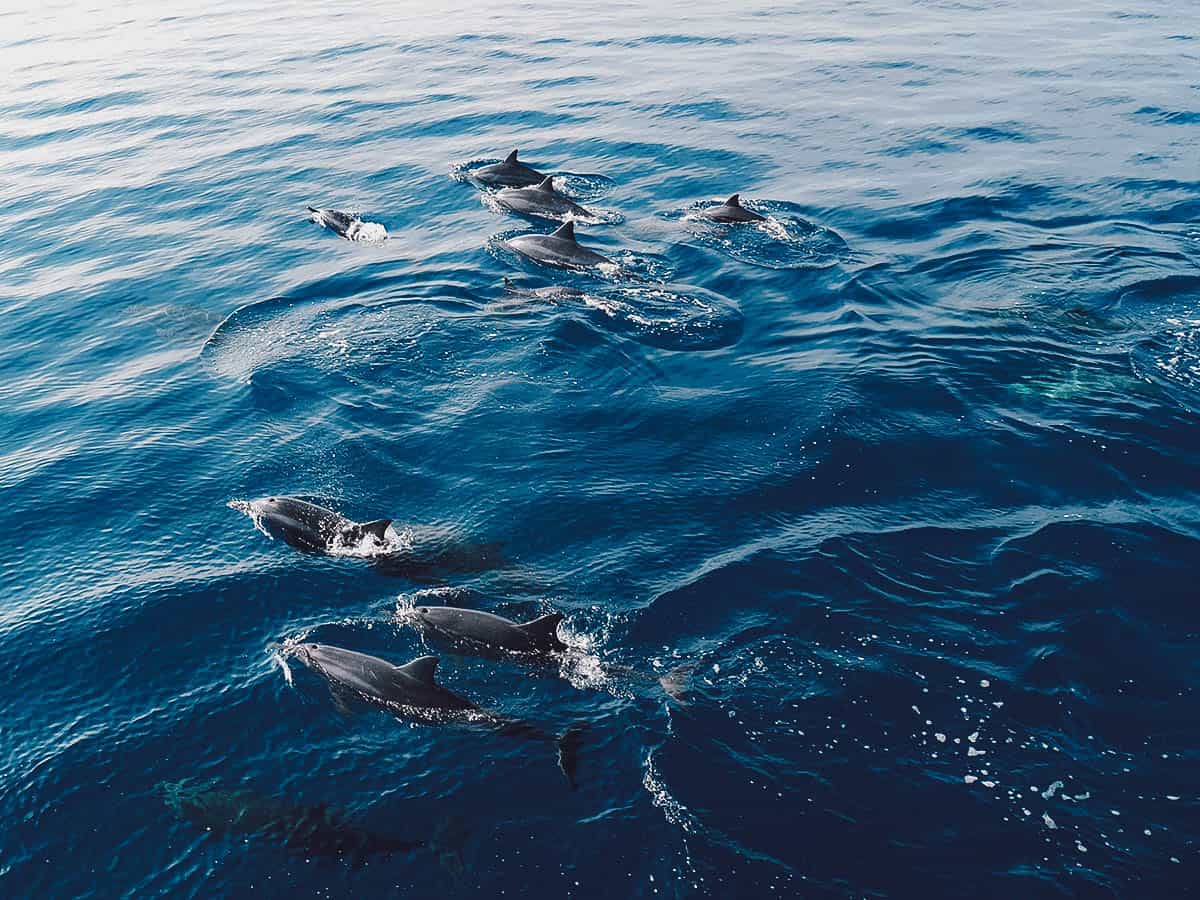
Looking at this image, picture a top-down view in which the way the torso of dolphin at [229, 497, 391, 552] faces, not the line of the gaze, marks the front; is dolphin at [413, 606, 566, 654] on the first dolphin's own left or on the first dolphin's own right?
on the first dolphin's own left

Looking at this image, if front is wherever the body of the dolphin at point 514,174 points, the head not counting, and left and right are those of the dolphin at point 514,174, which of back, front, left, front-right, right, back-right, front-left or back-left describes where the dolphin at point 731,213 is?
back-left

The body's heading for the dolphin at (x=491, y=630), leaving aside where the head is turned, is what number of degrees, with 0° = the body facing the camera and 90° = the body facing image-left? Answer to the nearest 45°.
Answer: approximately 90°

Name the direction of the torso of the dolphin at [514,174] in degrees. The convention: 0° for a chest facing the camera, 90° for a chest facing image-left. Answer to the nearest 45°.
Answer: approximately 90°

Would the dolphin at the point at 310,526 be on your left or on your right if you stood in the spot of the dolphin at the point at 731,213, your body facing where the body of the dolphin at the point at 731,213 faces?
on your left

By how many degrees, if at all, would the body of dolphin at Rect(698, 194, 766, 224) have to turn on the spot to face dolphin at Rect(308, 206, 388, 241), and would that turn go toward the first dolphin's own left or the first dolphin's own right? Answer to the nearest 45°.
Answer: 0° — it already faces it

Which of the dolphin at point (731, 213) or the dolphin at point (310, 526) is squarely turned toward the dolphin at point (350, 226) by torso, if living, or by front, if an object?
the dolphin at point (731, 213)

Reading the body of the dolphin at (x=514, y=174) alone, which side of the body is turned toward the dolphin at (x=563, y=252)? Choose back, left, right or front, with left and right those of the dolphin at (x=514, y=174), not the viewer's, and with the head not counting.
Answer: left

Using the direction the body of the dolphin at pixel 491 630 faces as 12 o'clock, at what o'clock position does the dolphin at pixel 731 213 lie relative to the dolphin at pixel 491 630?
the dolphin at pixel 731 213 is roughly at 4 o'clock from the dolphin at pixel 491 630.

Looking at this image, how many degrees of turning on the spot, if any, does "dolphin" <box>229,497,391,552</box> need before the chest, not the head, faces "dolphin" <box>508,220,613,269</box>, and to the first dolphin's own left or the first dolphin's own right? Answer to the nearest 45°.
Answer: approximately 135° to the first dolphin's own right

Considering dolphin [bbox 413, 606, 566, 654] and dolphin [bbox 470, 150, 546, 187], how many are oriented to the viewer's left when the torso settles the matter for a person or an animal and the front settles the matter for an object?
2

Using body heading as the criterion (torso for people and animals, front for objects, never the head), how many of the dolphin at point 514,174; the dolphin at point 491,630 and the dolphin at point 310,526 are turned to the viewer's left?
3

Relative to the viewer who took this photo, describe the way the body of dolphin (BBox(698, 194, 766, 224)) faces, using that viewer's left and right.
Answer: facing to the left of the viewer

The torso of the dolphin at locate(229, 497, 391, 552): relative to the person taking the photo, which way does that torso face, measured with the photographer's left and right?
facing to the left of the viewer
